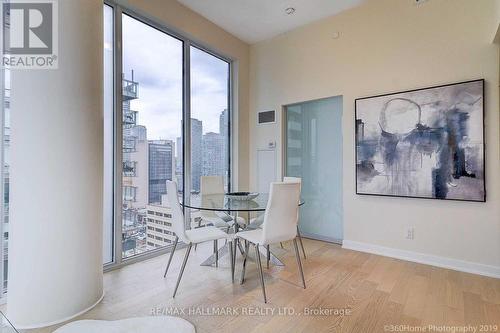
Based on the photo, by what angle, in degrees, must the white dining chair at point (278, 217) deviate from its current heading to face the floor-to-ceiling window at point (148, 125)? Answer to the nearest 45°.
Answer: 0° — it already faces it

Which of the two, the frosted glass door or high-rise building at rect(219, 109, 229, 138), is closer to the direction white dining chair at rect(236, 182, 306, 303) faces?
the high-rise building

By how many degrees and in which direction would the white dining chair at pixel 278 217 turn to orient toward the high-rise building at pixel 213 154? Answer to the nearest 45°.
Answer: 0° — it already faces it

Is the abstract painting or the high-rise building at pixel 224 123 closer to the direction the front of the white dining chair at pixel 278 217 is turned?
the high-rise building

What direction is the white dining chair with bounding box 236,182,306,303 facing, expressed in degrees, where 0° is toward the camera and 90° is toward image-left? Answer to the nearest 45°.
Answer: approximately 135°

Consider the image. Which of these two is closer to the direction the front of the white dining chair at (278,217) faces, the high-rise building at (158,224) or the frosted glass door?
the high-rise building

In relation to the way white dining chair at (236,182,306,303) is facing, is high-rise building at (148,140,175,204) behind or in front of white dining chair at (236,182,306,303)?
in front

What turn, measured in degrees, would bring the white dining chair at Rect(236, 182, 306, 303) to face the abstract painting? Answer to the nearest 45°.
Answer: approximately 90° to its right

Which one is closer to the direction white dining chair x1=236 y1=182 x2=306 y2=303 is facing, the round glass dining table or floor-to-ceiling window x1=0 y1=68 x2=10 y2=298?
the round glass dining table

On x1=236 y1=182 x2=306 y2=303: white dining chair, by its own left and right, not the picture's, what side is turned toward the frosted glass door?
right

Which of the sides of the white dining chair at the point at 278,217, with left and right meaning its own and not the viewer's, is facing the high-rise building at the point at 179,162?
front

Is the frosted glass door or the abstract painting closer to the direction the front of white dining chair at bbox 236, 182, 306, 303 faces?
the frosted glass door

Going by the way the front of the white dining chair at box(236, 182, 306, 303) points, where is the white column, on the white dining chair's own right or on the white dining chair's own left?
on the white dining chair's own left
